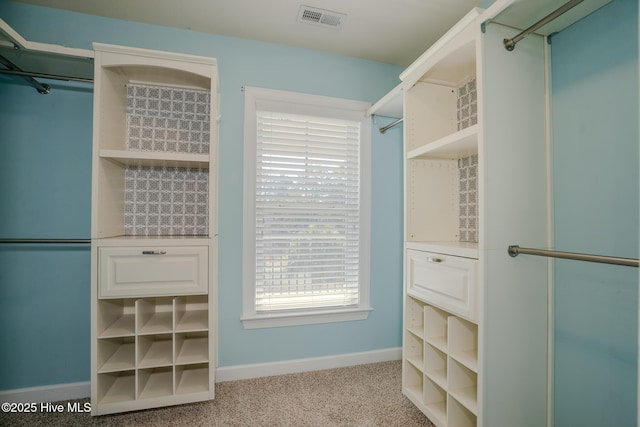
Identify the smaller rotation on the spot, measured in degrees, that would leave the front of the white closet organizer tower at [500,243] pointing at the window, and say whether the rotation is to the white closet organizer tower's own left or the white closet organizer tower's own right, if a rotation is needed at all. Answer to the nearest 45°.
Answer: approximately 45° to the white closet organizer tower's own right

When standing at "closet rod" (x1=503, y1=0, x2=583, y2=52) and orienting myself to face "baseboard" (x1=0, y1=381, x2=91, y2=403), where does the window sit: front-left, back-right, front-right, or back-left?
front-right

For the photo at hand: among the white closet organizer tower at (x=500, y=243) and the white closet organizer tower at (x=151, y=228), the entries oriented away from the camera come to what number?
0

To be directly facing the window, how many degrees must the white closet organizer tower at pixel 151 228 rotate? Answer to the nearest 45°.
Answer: approximately 90° to its left

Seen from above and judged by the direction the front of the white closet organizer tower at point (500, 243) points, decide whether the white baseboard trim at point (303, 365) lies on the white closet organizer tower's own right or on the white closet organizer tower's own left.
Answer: on the white closet organizer tower's own right

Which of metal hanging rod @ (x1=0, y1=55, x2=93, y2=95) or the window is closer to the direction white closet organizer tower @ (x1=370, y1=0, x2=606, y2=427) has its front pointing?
the metal hanging rod

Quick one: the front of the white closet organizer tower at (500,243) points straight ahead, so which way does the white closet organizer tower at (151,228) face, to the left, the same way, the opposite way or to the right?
to the left

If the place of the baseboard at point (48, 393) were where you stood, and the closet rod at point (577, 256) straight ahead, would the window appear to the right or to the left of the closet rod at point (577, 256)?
left

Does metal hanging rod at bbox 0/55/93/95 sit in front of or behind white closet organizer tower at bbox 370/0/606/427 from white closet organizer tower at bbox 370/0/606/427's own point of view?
in front

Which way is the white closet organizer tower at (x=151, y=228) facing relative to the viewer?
toward the camera

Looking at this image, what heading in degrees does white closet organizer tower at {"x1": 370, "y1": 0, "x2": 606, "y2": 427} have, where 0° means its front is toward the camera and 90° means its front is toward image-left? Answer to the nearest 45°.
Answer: approximately 45°

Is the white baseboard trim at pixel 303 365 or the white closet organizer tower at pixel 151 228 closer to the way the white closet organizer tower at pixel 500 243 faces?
the white closet organizer tower

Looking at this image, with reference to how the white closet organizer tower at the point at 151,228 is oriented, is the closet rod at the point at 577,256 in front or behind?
in front
